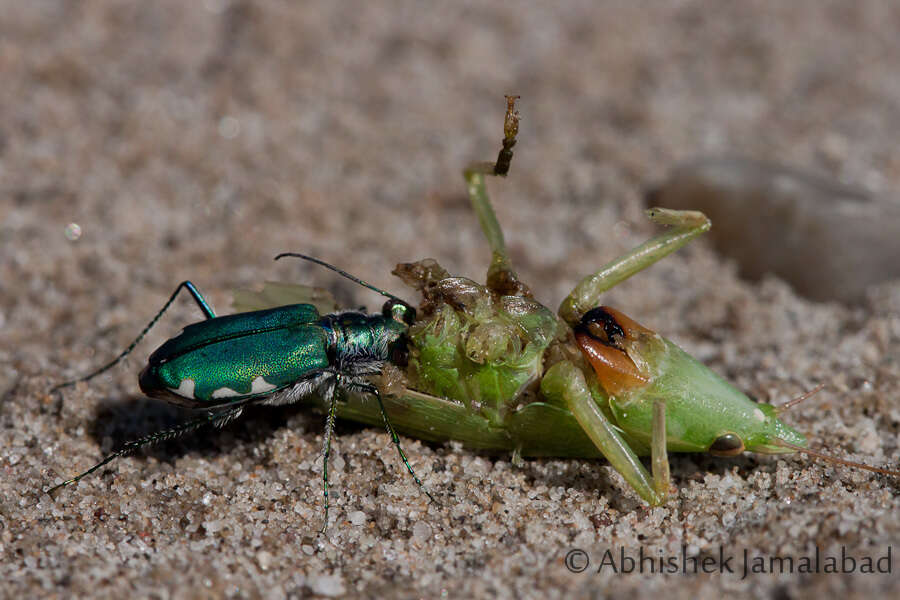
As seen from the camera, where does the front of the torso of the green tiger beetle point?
to the viewer's right

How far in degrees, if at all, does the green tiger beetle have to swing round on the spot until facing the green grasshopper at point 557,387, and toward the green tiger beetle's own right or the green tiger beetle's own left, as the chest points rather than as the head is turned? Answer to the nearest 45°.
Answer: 0° — it already faces it
